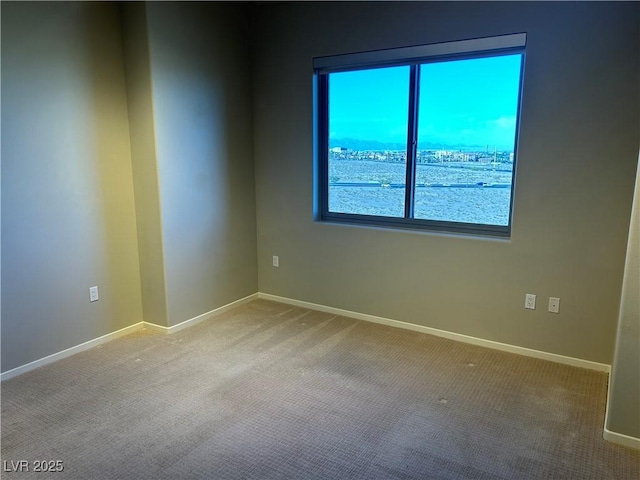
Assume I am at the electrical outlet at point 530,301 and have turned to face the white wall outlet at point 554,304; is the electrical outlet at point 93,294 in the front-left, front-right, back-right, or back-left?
back-right

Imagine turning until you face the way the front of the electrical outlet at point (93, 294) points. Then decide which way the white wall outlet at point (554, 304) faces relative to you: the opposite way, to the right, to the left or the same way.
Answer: to the right

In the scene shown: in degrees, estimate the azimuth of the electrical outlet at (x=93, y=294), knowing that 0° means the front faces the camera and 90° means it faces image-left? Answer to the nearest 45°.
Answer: approximately 315°

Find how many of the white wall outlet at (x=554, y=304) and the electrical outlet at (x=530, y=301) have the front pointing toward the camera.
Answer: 2

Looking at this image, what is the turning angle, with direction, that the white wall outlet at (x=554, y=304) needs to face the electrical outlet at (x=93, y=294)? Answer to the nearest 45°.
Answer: approximately 45° to its right

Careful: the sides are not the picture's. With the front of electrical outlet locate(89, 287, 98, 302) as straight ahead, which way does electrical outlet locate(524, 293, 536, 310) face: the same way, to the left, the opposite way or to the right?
to the right

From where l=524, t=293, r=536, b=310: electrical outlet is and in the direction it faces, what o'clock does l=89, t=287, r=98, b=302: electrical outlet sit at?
l=89, t=287, r=98, b=302: electrical outlet is roughly at 2 o'clock from l=524, t=293, r=536, b=310: electrical outlet.
